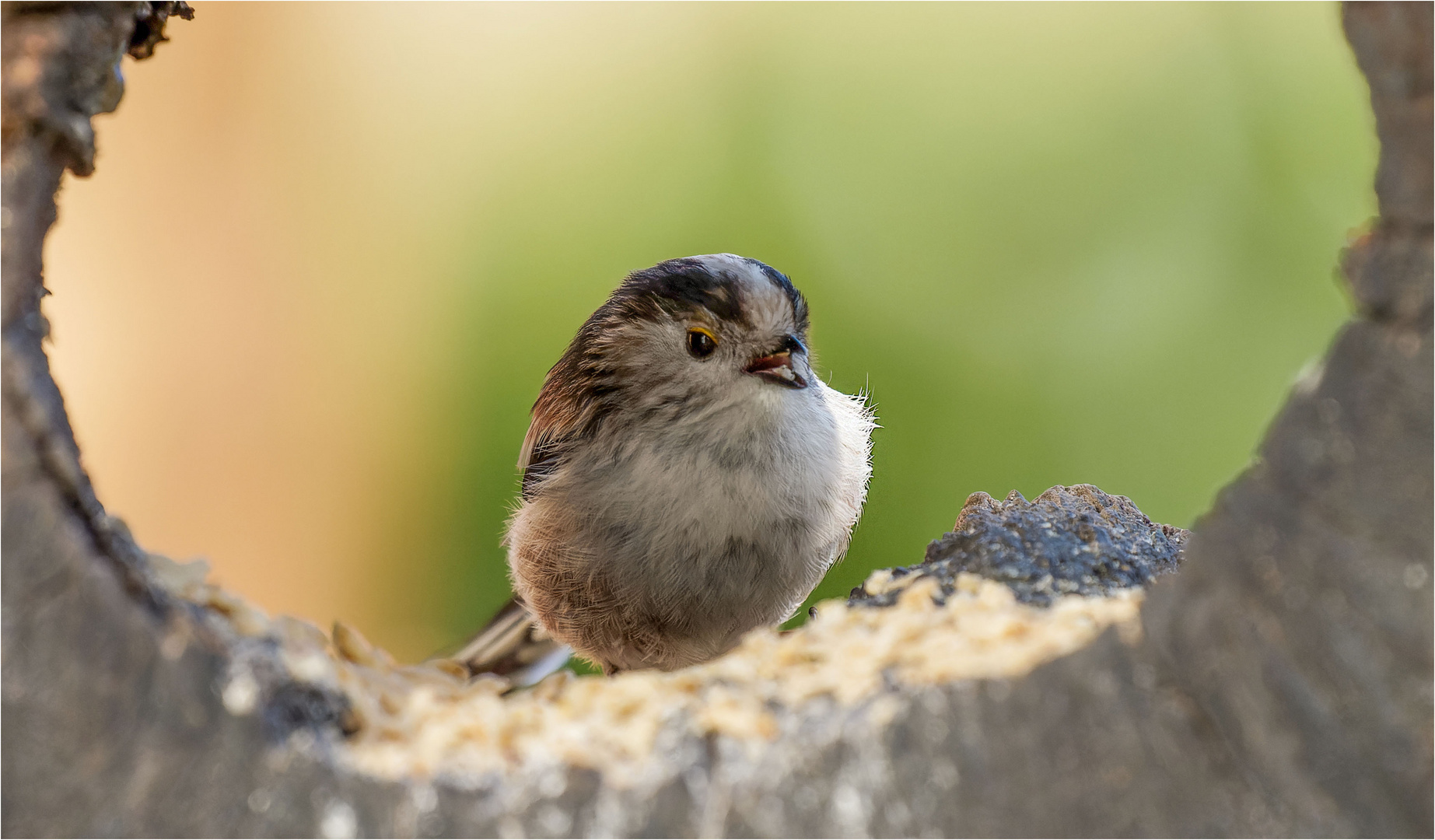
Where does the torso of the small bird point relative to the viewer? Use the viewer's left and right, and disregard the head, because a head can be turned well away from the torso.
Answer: facing the viewer and to the right of the viewer
